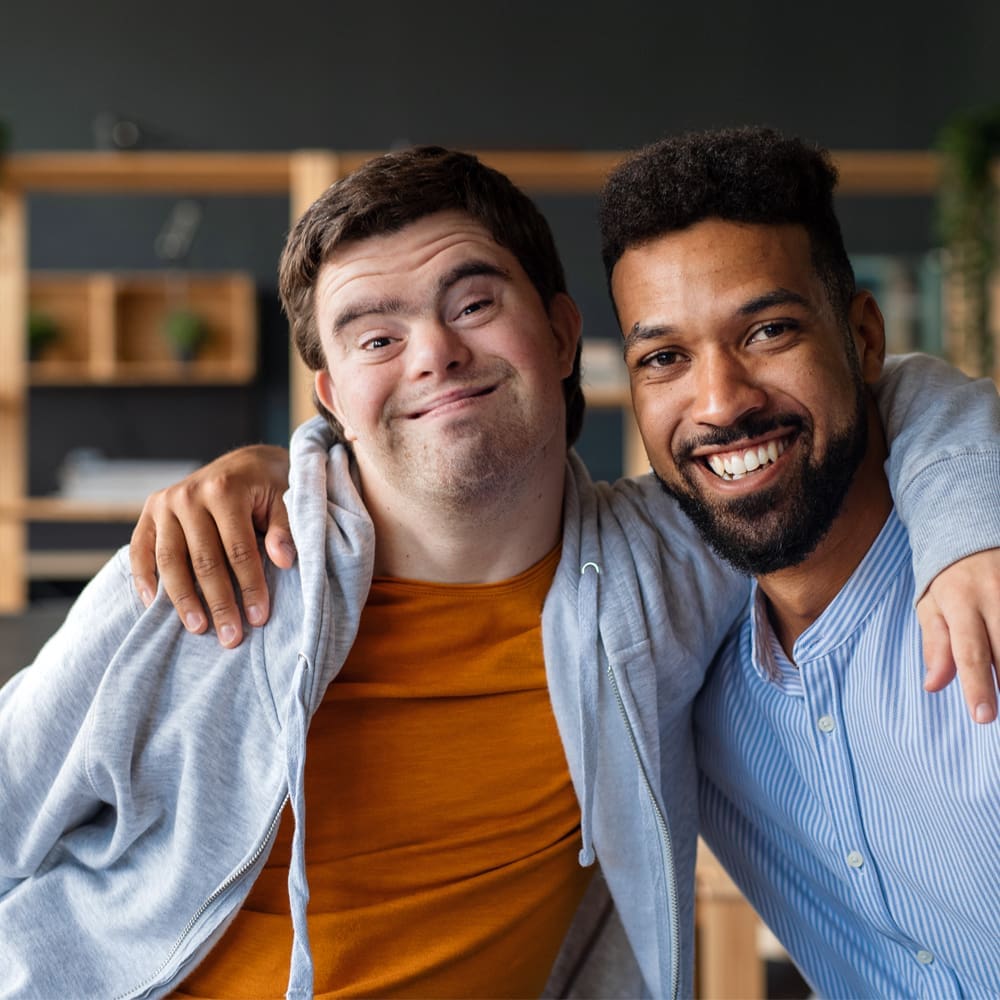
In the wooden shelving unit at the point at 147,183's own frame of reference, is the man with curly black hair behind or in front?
in front

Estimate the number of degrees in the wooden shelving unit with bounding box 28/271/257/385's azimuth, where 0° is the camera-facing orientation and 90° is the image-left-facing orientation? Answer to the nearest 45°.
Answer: approximately 0°

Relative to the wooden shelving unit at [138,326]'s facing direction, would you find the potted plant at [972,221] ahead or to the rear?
ahead

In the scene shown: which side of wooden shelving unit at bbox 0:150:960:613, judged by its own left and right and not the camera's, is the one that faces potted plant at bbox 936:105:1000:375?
left
